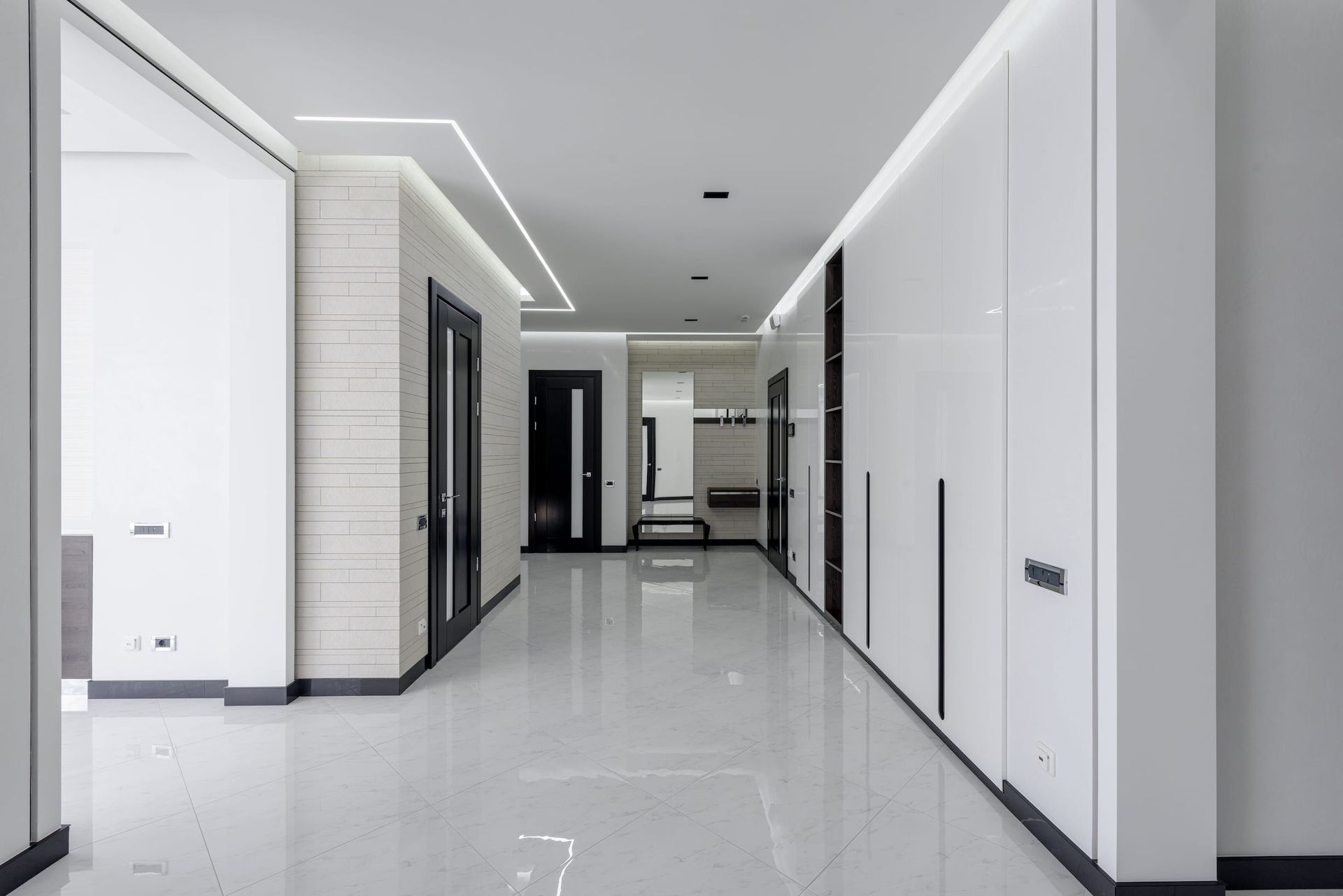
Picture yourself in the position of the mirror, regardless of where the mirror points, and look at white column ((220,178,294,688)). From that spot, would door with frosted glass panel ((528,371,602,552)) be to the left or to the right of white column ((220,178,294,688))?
right

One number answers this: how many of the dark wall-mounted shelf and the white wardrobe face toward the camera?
1

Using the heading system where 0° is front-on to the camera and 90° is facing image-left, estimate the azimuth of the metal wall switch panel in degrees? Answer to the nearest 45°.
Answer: approximately 45°

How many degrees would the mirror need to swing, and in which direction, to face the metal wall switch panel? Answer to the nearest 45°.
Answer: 0° — it already faces it

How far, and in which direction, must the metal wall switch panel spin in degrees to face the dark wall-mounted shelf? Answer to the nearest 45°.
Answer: approximately 90° to its right

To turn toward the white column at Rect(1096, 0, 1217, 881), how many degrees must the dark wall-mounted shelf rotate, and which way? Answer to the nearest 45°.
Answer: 0° — it already faces it

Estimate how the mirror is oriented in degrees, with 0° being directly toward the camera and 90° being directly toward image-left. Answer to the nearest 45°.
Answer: approximately 0°

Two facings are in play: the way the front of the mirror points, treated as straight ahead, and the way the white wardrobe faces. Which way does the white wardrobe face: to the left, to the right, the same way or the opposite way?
to the right

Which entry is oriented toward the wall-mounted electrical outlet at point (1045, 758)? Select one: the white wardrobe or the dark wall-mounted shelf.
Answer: the dark wall-mounted shelf

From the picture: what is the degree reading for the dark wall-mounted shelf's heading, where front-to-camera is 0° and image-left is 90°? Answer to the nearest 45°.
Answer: approximately 0°

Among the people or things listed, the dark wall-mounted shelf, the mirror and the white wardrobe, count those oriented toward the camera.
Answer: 2

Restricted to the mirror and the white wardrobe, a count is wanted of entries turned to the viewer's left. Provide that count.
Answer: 1

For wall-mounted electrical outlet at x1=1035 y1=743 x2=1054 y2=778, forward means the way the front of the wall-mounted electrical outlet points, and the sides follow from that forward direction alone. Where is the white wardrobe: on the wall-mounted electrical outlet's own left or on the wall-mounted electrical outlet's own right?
on the wall-mounted electrical outlet's own right

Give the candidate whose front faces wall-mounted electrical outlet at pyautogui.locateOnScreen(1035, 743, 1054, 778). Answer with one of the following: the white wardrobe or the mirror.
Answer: the mirror

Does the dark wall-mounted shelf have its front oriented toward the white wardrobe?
yes

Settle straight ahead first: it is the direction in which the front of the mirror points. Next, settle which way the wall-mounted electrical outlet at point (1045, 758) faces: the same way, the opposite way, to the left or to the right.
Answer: to the right
